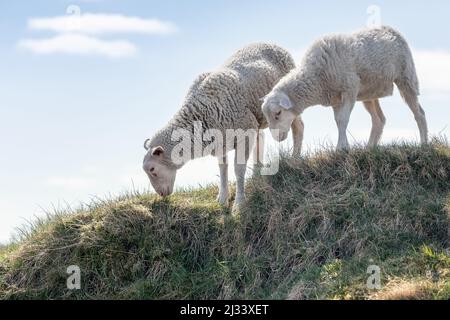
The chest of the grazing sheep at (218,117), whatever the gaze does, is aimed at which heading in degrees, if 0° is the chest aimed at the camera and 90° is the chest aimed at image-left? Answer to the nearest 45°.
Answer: approximately 45°

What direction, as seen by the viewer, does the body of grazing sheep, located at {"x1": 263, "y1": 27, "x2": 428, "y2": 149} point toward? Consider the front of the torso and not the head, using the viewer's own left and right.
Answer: facing to the left of the viewer

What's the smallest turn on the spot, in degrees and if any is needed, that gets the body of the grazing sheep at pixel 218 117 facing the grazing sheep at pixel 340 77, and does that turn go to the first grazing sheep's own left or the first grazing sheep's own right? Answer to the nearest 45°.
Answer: approximately 135° to the first grazing sheep's own left
